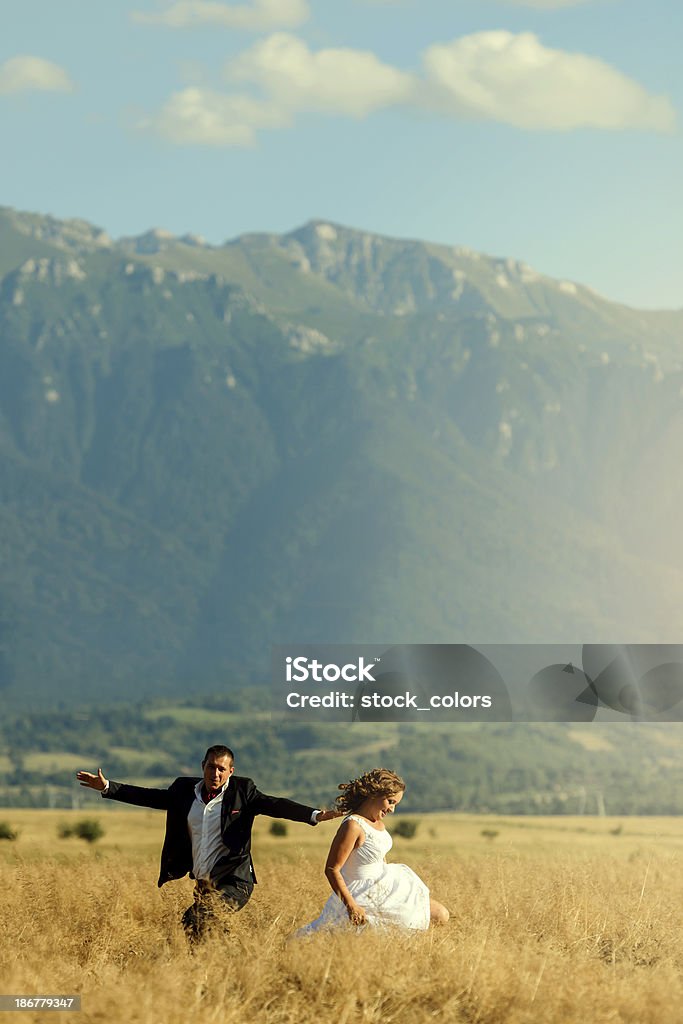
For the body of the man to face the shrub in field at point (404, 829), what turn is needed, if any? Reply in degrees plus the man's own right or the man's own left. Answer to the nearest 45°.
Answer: approximately 180°

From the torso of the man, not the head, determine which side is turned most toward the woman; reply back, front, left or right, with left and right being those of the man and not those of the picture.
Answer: left

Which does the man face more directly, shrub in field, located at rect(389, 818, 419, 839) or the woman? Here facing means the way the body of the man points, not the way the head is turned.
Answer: the woman

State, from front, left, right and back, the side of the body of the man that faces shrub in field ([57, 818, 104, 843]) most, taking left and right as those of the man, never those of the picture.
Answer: back

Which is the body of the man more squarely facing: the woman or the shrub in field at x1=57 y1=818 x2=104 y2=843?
the woman

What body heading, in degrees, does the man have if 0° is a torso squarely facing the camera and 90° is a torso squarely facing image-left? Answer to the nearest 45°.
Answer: approximately 0°
